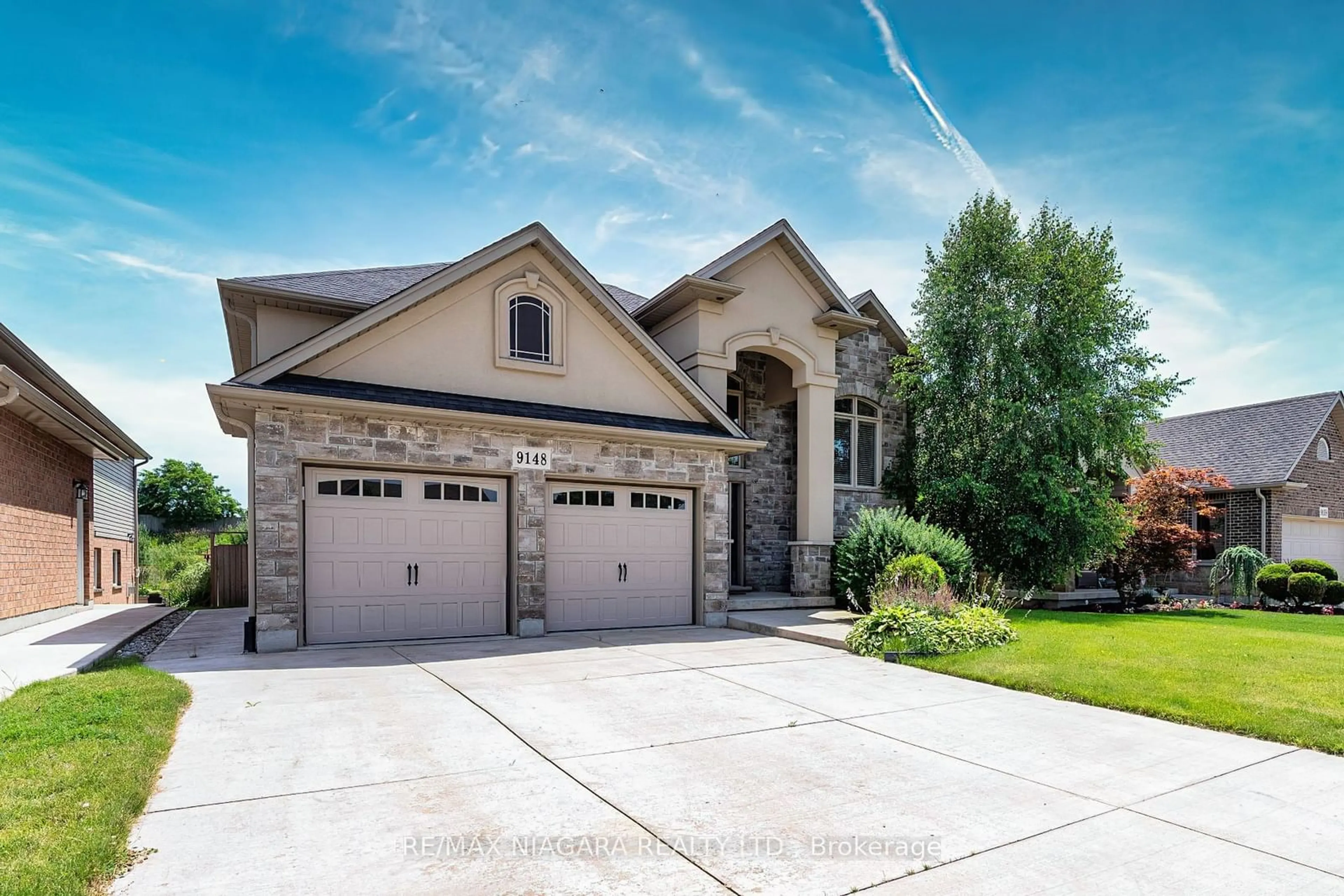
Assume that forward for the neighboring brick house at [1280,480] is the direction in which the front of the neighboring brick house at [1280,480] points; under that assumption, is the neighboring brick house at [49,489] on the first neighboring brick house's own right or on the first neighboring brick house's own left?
on the first neighboring brick house's own right

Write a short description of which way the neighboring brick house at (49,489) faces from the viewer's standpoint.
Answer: facing the viewer

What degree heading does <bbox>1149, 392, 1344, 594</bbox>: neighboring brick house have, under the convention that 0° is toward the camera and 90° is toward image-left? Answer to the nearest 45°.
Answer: approximately 315°

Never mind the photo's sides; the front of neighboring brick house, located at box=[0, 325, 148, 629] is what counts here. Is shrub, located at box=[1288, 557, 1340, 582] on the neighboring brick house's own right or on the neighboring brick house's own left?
on the neighboring brick house's own left

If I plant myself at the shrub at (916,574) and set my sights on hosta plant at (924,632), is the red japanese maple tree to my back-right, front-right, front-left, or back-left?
back-left

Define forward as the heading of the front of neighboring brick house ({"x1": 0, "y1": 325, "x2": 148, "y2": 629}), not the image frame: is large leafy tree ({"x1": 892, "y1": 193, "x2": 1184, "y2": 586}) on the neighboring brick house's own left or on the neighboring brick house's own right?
on the neighboring brick house's own left
